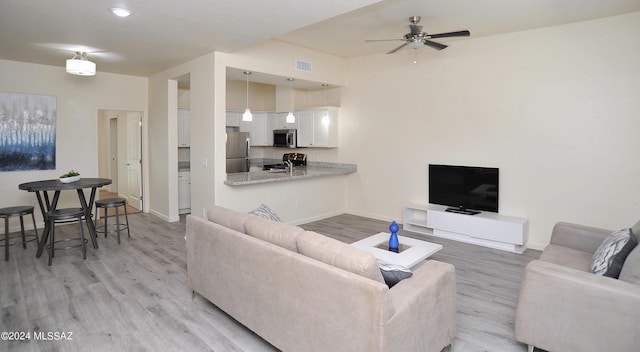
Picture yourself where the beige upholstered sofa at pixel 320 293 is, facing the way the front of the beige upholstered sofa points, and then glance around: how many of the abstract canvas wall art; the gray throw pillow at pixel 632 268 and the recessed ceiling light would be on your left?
2

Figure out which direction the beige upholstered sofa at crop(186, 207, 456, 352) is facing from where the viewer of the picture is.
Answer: facing away from the viewer and to the right of the viewer

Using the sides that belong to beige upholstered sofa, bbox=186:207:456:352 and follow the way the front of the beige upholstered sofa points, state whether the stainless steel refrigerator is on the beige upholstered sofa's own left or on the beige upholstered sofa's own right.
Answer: on the beige upholstered sofa's own left

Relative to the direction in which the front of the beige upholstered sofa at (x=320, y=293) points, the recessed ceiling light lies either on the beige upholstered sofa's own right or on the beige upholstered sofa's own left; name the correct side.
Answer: on the beige upholstered sofa's own left
